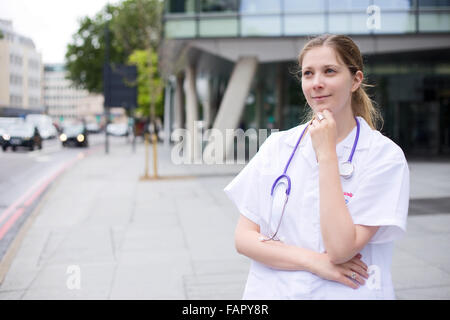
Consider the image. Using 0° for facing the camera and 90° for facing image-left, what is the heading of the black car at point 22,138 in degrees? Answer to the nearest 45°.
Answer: approximately 45°

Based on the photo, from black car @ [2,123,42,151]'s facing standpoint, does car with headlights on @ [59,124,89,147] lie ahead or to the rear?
to the rear

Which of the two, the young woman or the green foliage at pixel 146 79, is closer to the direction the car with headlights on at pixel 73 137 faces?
the young woman

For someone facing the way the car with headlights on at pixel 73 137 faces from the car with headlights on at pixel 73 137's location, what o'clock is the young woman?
The young woman is roughly at 12 o'clock from the car with headlights on.

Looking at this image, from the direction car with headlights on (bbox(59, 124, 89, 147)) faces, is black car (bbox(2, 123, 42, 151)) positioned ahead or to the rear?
ahead

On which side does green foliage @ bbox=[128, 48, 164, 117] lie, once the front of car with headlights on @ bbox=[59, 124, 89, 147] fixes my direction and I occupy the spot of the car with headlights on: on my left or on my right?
on my left

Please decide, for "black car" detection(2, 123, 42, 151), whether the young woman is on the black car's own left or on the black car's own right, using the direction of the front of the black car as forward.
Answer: on the black car's own left
